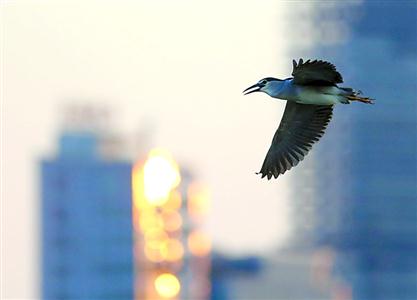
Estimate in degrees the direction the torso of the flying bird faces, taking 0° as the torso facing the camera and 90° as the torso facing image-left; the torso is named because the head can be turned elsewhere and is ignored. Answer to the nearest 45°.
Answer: approximately 90°
